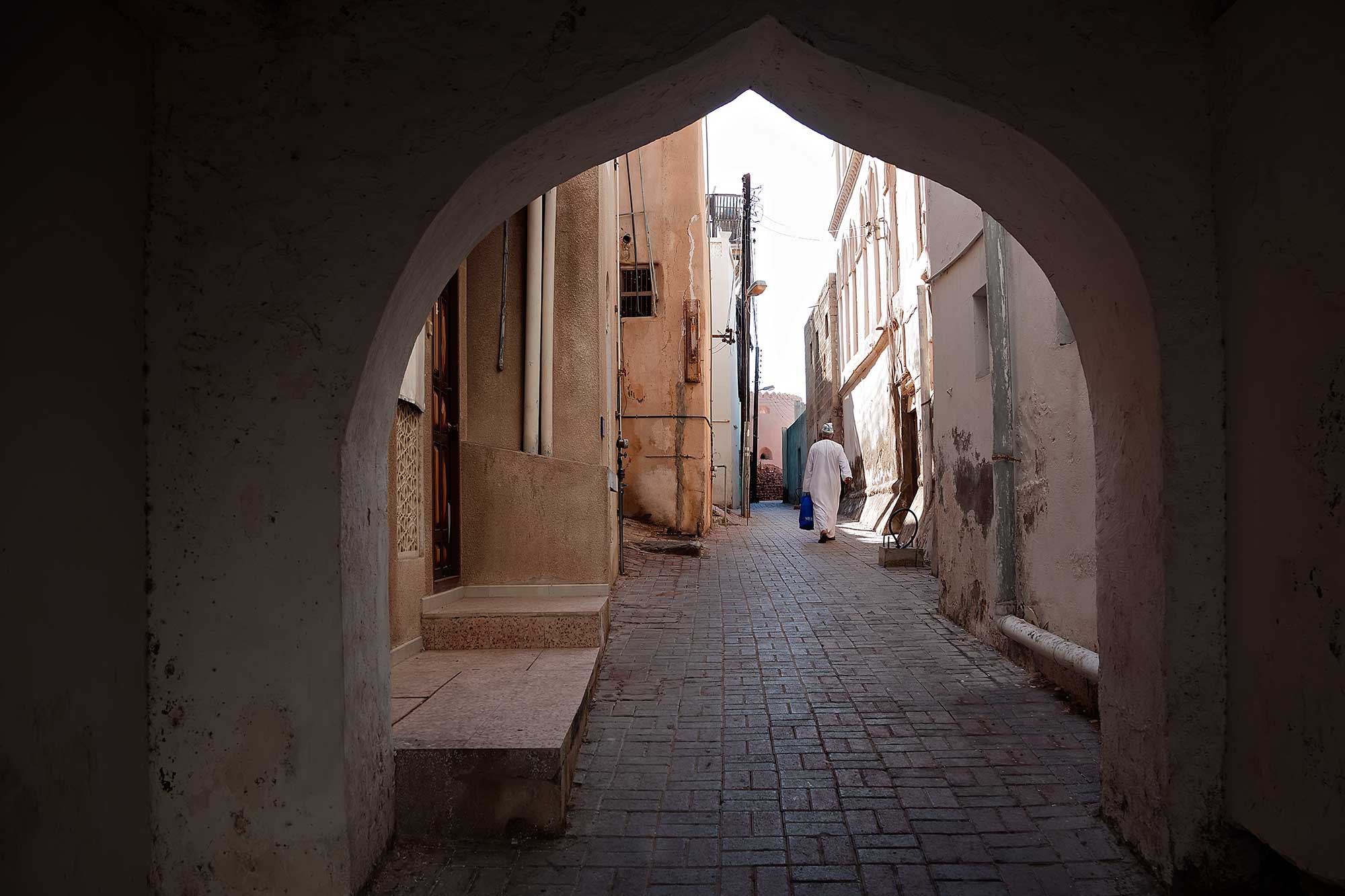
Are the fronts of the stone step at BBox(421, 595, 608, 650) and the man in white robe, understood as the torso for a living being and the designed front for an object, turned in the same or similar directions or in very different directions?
very different directions

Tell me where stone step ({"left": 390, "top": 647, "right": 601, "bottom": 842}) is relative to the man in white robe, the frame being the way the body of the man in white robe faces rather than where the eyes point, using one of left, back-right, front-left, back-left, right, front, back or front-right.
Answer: back

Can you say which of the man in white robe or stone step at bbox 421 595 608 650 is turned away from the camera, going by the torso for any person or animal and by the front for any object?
the man in white robe

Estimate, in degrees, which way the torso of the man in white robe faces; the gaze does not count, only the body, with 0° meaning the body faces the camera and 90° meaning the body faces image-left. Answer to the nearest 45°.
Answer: approximately 180°

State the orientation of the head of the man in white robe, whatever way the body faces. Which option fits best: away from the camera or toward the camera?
away from the camera

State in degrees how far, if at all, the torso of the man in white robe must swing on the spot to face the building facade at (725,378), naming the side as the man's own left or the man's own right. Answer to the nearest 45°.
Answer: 0° — they already face it

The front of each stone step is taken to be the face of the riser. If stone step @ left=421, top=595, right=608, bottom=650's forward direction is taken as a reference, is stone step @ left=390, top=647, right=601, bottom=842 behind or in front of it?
in front

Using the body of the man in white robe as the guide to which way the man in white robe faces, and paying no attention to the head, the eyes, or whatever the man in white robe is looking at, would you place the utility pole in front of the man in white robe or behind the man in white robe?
in front
